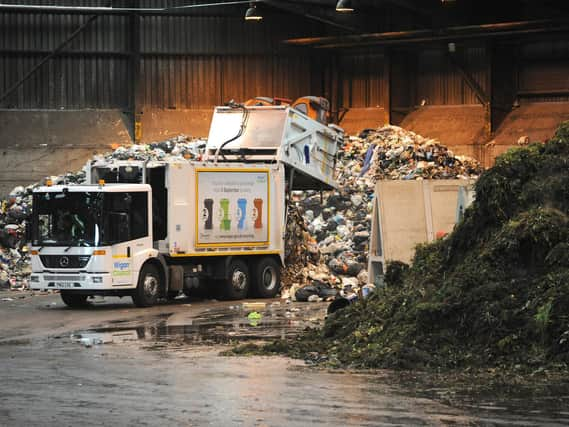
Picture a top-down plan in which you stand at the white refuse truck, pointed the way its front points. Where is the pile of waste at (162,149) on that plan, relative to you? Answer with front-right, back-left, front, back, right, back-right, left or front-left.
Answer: back-right

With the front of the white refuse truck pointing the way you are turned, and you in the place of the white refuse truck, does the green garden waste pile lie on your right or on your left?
on your left

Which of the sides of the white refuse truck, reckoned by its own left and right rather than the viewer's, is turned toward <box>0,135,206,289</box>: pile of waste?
right

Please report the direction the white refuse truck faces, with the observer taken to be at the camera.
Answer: facing the viewer and to the left of the viewer

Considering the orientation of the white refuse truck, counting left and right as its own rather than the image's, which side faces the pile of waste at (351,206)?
back

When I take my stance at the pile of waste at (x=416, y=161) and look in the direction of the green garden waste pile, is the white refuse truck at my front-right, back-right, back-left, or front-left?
front-right

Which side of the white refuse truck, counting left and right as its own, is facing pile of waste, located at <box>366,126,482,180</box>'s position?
back

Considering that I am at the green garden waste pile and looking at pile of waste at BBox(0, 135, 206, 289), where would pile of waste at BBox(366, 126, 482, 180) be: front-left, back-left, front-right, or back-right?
front-right

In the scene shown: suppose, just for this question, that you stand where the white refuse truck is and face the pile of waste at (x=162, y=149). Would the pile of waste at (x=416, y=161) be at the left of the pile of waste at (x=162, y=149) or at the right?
right
